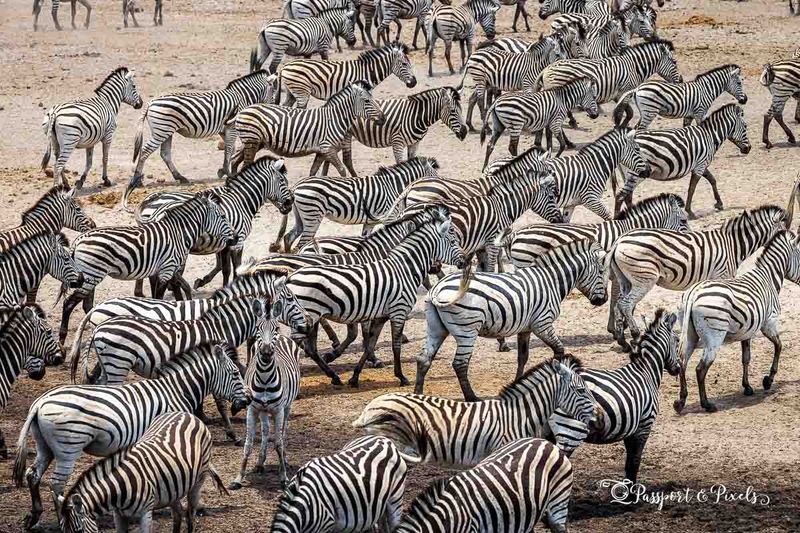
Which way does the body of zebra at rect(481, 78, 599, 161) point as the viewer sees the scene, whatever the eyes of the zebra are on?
to the viewer's right

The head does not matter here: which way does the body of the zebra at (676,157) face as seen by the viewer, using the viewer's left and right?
facing to the right of the viewer

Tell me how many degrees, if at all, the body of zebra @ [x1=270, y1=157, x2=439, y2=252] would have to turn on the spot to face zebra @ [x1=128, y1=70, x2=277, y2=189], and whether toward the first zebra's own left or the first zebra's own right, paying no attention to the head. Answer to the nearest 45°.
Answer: approximately 135° to the first zebra's own left

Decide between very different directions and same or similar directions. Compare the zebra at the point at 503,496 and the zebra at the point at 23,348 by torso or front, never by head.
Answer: very different directions

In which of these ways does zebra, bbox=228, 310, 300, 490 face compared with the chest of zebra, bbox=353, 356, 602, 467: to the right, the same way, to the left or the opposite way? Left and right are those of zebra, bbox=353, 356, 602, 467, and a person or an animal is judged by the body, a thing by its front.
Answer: to the right

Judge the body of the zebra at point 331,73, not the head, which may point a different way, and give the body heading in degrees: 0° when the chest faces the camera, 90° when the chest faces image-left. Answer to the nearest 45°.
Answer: approximately 270°

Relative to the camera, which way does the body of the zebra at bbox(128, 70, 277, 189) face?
to the viewer's right

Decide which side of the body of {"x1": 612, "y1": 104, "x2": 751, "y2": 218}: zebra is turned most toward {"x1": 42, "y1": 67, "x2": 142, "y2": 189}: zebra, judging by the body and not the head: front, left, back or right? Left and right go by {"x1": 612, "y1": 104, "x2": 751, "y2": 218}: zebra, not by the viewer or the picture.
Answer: back

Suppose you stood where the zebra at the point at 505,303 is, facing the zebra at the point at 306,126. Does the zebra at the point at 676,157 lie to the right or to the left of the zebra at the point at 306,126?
right

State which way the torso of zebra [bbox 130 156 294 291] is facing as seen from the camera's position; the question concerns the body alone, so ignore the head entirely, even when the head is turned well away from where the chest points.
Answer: to the viewer's right

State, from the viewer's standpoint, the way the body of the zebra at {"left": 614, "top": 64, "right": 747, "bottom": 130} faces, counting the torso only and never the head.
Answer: to the viewer's right

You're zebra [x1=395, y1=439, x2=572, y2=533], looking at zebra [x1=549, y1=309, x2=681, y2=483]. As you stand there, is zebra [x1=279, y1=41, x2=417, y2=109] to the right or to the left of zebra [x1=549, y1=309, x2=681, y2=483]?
left

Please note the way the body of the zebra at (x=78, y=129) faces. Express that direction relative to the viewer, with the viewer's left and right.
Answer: facing away from the viewer and to the right of the viewer

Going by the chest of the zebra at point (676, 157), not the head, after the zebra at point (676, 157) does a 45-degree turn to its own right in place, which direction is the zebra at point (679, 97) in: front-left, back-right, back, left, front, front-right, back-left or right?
back-left

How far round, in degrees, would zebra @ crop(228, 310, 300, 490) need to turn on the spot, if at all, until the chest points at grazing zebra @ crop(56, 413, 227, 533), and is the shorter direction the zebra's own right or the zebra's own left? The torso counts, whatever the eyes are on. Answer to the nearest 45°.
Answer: approximately 45° to the zebra's own right

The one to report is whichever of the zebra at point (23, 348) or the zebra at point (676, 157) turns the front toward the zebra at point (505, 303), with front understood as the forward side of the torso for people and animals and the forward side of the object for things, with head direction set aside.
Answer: the zebra at point (23, 348)

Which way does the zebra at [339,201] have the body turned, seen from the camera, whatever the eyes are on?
to the viewer's right
